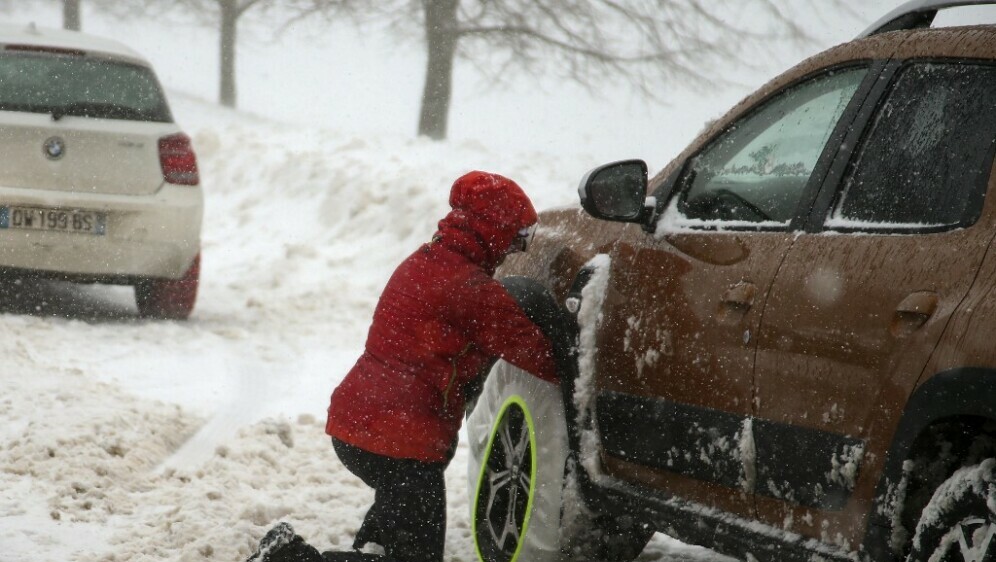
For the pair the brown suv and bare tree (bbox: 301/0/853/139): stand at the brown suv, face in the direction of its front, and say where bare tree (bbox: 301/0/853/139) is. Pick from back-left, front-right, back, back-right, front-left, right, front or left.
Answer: front-right

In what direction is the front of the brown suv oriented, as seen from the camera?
facing away from the viewer and to the left of the viewer

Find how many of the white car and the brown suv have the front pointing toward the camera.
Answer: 0

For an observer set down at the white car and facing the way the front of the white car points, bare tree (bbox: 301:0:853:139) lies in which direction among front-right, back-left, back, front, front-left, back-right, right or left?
front-right

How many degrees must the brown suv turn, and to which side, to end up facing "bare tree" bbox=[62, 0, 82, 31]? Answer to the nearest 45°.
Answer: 0° — it already faces it

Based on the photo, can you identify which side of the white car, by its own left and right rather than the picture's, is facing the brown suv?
back

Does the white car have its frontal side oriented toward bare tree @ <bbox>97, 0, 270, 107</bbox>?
yes

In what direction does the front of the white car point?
away from the camera

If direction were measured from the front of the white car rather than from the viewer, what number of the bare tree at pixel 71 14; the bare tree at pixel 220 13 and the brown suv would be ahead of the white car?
2

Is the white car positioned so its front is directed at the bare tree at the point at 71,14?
yes
